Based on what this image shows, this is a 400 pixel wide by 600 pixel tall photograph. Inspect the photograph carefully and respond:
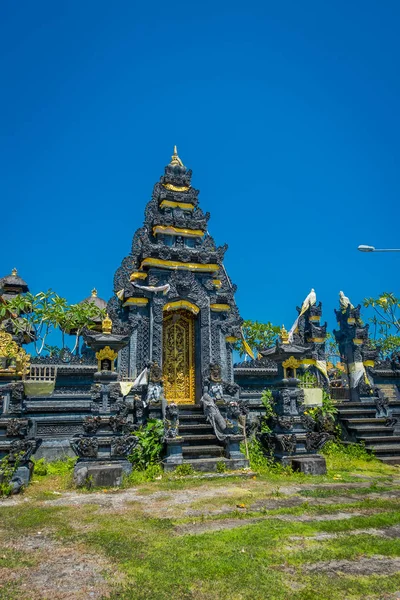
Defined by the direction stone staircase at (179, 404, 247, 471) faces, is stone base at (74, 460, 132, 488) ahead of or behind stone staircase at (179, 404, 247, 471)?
ahead

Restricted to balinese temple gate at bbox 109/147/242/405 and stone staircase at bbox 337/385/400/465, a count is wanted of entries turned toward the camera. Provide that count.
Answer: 2

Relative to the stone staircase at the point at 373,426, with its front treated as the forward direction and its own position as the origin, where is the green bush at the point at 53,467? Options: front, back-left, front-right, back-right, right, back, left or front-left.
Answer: front-right

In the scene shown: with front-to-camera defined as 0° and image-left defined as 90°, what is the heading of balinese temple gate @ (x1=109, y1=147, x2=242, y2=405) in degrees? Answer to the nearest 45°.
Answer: approximately 0°

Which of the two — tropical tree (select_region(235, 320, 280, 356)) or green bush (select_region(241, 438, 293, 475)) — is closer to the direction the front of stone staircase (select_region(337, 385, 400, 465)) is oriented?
the green bush

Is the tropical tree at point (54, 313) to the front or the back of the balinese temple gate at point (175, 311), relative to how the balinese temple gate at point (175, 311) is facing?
to the back

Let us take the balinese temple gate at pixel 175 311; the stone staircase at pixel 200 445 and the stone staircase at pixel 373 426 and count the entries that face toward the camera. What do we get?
3

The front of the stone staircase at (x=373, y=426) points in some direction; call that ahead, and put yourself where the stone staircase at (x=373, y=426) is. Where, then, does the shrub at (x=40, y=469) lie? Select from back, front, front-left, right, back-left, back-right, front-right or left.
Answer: front-right

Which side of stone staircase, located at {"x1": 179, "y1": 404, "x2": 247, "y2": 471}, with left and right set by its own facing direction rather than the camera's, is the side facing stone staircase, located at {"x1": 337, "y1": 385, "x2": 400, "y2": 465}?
left

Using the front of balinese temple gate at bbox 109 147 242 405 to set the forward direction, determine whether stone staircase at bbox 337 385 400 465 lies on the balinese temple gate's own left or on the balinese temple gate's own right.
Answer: on the balinese temple gate's own left

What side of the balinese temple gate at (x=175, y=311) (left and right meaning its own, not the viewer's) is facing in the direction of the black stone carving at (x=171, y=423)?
front

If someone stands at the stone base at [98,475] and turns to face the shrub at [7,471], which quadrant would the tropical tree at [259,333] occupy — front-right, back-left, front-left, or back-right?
back-right
